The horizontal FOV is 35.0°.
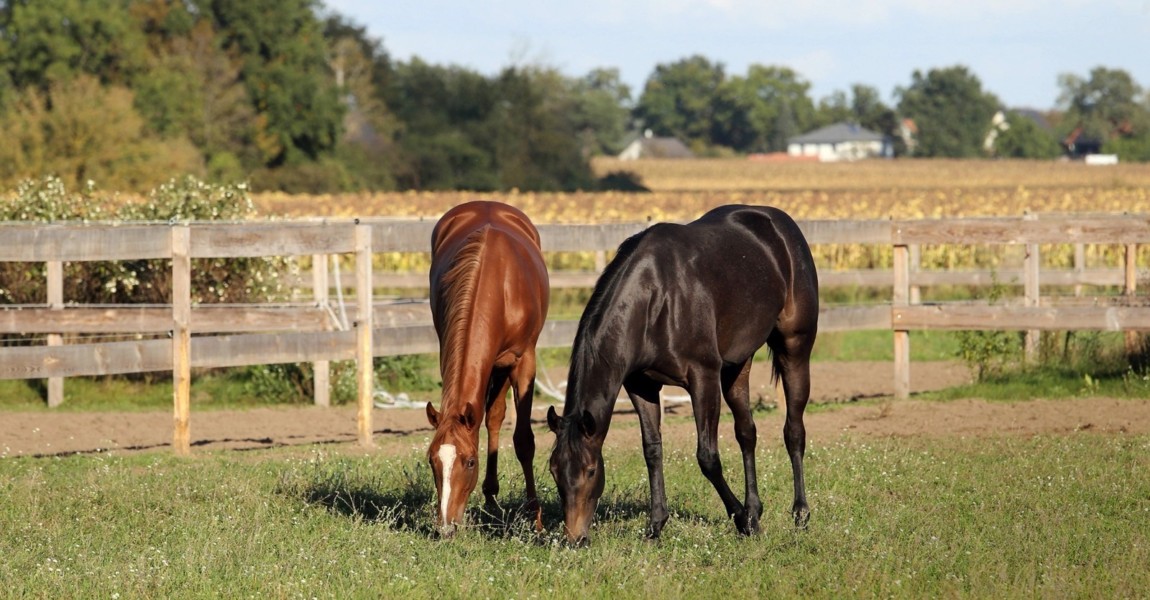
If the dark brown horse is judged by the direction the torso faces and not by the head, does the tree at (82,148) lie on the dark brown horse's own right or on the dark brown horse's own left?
on the dark brown horse's own right

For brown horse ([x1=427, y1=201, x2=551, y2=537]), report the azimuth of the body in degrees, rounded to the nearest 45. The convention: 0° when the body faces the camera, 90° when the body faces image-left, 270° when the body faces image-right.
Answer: approximately 0°

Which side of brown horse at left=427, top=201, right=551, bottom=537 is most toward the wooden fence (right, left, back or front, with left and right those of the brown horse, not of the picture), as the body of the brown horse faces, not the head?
back

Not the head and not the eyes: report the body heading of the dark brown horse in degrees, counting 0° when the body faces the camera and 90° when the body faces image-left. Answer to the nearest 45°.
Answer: approximately 45°

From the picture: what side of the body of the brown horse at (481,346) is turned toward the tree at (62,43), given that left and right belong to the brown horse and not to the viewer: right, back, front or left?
back

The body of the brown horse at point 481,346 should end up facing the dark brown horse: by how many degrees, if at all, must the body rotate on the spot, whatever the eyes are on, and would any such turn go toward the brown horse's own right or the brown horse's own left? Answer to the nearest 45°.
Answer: approximately 45° to the brown horse's own left

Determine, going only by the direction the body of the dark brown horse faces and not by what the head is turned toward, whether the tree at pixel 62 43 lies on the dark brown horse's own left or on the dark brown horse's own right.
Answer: on the dark brown horse's own right
